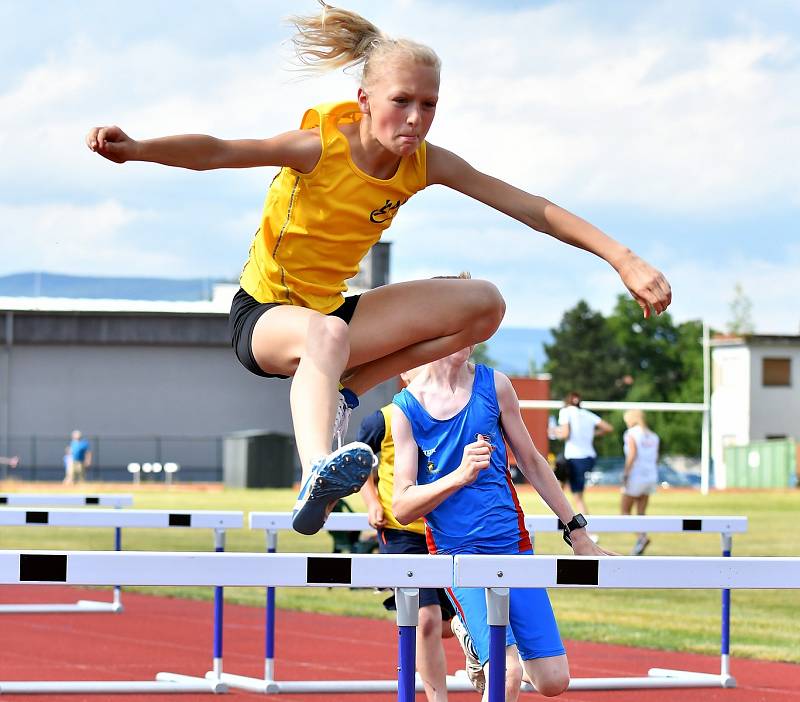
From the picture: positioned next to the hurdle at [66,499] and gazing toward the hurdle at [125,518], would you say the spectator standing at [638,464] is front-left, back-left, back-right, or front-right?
back-left

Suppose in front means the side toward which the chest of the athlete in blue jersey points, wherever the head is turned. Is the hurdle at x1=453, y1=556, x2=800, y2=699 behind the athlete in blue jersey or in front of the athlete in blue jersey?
in front

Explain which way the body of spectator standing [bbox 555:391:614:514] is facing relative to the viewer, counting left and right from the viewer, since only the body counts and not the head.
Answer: facing away from the viewer

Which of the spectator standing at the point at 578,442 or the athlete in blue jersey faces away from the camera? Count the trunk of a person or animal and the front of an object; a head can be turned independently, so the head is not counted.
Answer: the spectator standing

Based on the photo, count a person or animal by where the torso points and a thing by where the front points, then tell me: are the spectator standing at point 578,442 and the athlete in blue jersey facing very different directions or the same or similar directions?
very different directions

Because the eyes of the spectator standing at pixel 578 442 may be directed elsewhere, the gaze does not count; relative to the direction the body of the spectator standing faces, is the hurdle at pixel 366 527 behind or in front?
behind

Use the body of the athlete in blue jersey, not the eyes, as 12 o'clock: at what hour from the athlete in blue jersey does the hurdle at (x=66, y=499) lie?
The hurdle is roughly at 5 o'clock from the athlete in blue jersey.

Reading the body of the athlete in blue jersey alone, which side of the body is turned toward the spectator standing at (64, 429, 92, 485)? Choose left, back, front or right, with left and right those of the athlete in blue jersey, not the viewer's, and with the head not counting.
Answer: back

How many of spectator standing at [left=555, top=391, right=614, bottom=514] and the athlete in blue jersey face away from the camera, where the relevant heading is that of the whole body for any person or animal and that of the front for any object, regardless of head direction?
1

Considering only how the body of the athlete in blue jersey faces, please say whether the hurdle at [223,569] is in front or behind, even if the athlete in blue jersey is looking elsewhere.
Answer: in front

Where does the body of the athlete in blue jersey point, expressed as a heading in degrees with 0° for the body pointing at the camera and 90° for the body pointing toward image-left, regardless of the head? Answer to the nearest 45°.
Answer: approximately 0°

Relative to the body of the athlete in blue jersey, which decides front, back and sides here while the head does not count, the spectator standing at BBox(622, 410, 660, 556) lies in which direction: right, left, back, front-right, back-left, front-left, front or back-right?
back
